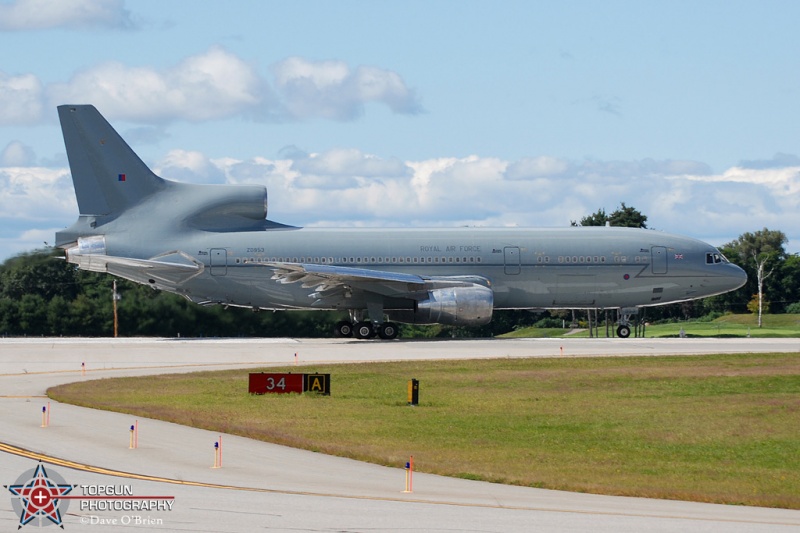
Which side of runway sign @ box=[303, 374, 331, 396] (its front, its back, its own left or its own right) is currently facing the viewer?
front

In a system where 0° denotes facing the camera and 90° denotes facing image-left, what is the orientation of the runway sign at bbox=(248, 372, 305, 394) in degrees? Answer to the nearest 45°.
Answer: approximately 0°
